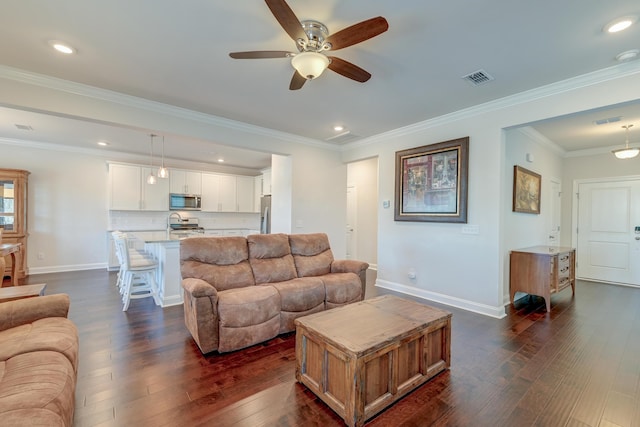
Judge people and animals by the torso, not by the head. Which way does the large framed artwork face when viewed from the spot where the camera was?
facing the viewer and to the left of the viewer

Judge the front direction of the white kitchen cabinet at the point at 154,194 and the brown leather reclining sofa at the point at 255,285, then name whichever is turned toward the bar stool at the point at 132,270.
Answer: the white kitchen cabinet

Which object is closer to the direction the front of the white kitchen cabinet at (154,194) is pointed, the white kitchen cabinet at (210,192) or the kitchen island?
the kitchen island

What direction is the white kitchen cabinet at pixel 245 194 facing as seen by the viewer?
toward the camera

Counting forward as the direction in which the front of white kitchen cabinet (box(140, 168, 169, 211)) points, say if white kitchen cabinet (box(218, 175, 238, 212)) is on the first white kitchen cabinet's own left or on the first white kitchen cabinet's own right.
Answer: on the first white kitchen cabinet's own left

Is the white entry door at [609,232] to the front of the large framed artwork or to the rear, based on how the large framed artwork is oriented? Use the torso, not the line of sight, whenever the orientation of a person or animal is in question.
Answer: to the rear

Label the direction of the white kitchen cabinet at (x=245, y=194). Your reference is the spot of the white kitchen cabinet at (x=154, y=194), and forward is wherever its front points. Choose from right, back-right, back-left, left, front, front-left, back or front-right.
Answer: left

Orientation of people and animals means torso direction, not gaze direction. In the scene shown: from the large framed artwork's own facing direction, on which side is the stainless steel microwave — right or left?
on its right

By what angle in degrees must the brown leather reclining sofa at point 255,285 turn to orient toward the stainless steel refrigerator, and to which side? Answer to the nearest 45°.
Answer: approximately 135° to its left

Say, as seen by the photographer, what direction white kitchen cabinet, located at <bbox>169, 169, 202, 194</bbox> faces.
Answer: facing the viewer and to the right of the viewer

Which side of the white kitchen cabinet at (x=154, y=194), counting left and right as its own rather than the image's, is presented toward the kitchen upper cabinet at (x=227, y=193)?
left

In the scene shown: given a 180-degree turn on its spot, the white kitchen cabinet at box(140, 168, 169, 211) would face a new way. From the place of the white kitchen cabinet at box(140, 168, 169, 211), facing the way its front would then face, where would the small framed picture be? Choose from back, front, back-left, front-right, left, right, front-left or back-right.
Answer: back-right

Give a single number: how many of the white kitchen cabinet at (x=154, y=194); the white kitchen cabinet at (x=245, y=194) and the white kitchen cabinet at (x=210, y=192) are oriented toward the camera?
3

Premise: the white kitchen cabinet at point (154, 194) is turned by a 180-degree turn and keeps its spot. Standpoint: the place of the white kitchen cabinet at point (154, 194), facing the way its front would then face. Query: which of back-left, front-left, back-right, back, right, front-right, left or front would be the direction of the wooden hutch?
left

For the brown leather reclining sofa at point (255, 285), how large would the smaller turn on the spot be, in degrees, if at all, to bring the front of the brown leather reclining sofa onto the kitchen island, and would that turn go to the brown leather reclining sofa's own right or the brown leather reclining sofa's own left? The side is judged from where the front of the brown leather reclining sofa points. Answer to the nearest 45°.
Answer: approximately 180°

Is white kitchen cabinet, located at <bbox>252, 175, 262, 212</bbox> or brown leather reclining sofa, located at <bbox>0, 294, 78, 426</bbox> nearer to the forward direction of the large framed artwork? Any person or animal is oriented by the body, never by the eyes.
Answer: the brown leather reclining sofa

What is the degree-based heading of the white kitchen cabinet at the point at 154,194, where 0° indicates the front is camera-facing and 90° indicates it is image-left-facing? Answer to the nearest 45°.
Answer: approximately 0°

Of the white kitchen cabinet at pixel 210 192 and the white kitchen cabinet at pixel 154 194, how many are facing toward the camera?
2
